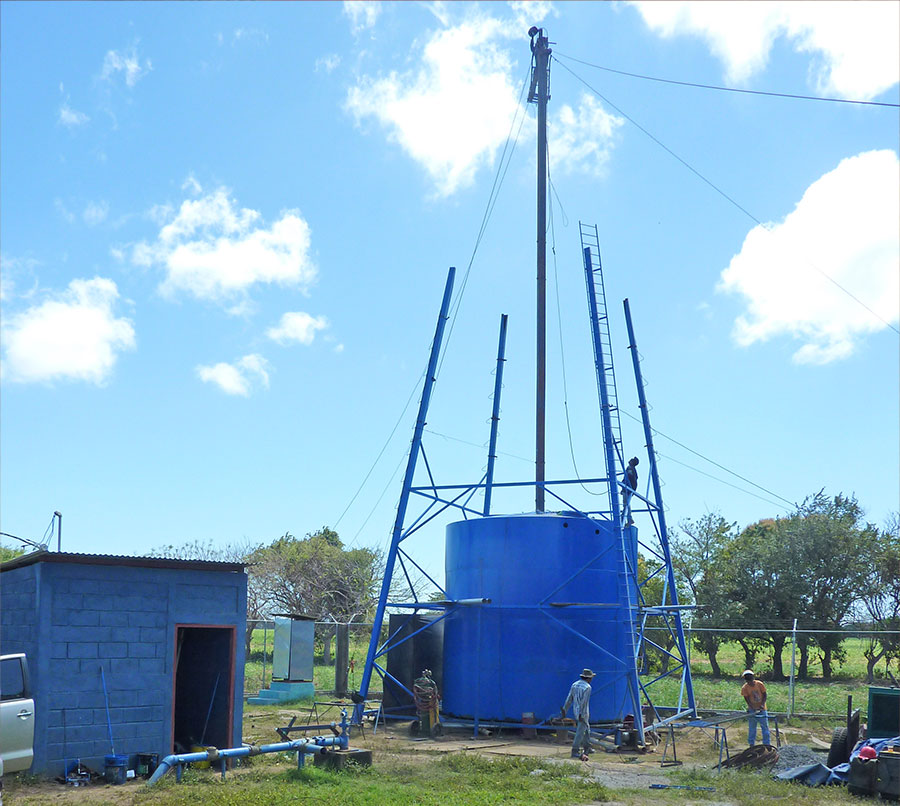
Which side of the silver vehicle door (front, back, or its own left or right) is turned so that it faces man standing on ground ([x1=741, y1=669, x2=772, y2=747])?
back

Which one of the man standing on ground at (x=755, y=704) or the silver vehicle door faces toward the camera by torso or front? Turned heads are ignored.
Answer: the man standing on ground

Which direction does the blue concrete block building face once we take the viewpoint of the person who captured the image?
facing the viewer and to the right of the viewer

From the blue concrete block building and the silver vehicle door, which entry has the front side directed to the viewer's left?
the silver vehicle door

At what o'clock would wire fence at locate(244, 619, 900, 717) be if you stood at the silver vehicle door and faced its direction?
The wire fence is roughly at 5 o'clock from the silver vehicle door.

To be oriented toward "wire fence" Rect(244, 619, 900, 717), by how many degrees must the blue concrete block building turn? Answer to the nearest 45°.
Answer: approximately 90° to its left

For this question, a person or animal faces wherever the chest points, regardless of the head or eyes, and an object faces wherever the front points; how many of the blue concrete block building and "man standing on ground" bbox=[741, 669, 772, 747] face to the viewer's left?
0

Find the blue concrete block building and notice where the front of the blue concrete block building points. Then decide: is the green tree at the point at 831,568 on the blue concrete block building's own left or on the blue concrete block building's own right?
on the blue concrete block building's own left

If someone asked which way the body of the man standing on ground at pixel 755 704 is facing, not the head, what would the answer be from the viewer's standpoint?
toward the camera
